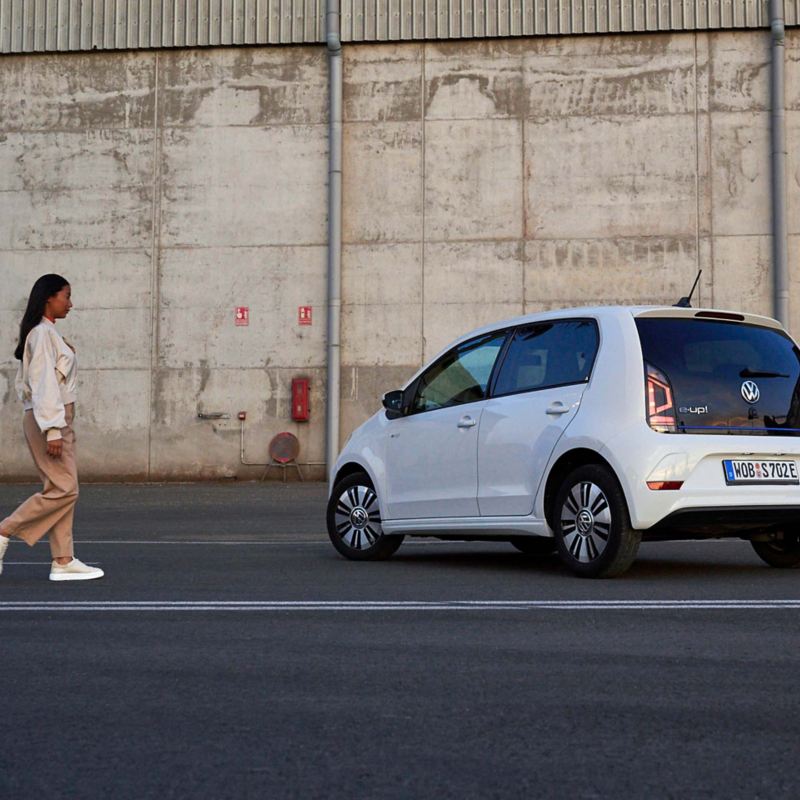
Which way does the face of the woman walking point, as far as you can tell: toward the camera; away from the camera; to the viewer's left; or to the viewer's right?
to the viewer's right

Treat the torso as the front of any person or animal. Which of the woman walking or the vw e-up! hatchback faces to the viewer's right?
the woman walking

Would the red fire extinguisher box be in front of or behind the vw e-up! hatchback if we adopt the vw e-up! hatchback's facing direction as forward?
in front

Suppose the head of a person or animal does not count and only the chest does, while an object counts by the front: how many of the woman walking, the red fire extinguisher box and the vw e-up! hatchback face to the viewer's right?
1

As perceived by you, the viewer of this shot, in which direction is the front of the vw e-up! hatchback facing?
facing away from the viewer and to the left of the viewer

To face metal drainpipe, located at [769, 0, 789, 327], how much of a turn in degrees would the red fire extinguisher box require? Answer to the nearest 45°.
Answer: approximately 90° to its left

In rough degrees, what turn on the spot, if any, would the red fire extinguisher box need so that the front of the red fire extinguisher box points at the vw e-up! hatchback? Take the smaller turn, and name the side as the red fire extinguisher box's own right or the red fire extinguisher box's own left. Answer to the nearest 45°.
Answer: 0° — it already faces it

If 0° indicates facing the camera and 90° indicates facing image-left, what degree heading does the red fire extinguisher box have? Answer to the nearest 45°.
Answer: approximately 0°

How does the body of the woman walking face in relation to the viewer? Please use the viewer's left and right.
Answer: facing to the right of the viewer

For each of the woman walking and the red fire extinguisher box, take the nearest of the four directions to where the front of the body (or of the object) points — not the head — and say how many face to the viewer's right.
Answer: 1
